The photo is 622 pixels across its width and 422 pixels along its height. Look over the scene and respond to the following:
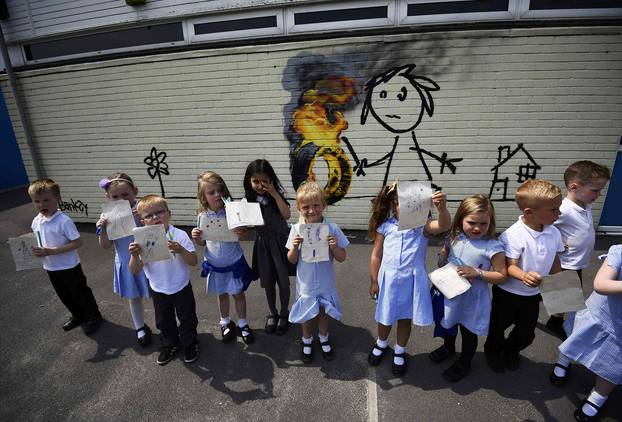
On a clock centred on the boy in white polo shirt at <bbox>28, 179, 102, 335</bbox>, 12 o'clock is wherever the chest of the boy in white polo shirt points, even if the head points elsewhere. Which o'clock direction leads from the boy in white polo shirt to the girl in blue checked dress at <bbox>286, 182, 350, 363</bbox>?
The girl in blue checked dress is roughly at 9 o'clock from the boy in white polo shirt.

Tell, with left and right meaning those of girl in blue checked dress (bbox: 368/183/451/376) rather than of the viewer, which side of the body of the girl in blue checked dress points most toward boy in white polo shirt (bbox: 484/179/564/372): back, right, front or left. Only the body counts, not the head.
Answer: left

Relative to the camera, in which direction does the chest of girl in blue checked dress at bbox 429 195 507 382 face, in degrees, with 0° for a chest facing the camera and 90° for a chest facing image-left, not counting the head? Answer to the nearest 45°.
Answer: approximately 45°

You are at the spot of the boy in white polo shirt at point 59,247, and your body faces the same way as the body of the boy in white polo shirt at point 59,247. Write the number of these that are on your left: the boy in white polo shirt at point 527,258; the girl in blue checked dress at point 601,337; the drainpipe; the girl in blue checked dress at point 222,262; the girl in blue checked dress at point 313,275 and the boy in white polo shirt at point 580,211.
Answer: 5

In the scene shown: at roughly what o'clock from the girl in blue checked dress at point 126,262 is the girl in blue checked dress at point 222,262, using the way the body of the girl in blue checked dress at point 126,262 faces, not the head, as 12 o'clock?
the girl in blue checked dress at point 222,262 is roughly at 10 o'clock from the girl in blue checked dress at point 126,262.

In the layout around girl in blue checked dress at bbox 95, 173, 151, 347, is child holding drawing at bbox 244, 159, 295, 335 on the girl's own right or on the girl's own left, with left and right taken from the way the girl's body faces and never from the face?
on the girl's own left

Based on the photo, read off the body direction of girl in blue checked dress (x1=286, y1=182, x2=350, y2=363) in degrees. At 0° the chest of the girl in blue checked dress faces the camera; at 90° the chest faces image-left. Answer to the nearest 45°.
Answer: approximately 0°

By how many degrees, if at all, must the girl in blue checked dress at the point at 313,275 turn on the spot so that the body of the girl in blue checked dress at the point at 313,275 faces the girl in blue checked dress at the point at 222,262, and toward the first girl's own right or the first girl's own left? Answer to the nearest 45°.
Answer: approximately 90° to the first girl's own right

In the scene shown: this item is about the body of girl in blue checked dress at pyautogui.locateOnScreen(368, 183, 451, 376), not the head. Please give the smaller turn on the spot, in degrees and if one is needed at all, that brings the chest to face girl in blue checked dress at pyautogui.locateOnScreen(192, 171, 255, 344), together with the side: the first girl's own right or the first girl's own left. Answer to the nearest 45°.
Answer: approximately 90° to the first girl's own right

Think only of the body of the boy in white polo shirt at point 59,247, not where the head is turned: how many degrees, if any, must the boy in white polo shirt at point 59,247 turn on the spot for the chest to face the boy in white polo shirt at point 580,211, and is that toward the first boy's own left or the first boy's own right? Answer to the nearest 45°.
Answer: approximately 90° to the first boy's own left

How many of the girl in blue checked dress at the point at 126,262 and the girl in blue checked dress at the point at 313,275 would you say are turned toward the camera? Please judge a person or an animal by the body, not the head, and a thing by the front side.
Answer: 2

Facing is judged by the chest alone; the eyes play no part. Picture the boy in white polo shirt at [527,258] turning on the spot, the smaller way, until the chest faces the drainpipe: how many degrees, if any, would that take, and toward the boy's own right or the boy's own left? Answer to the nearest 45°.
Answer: approximately 135° to the boy's own right

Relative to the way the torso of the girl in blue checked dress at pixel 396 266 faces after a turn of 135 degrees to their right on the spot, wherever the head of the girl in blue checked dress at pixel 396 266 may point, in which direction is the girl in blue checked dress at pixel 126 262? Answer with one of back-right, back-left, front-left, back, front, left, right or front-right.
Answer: front-left
